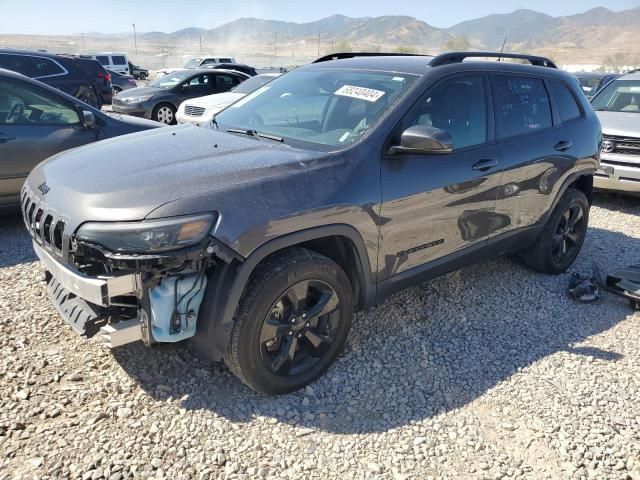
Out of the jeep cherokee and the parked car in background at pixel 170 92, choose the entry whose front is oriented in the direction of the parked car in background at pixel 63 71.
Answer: the parked car in background at pixel 170 92

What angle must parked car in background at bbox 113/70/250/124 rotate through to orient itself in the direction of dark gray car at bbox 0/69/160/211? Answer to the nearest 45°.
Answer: approximately 45° to its left

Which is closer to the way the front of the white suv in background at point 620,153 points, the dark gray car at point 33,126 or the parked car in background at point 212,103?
the dark gray car

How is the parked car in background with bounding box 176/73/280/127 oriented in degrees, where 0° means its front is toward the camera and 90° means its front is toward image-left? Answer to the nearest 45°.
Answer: approximately 45°

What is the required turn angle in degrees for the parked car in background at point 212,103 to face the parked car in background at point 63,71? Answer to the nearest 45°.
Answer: approximately 45° to its right

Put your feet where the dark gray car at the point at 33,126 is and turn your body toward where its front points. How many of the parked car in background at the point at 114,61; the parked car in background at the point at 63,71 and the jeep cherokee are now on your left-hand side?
2

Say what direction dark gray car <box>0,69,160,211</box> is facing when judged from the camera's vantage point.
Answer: facing to the right of the viewer
